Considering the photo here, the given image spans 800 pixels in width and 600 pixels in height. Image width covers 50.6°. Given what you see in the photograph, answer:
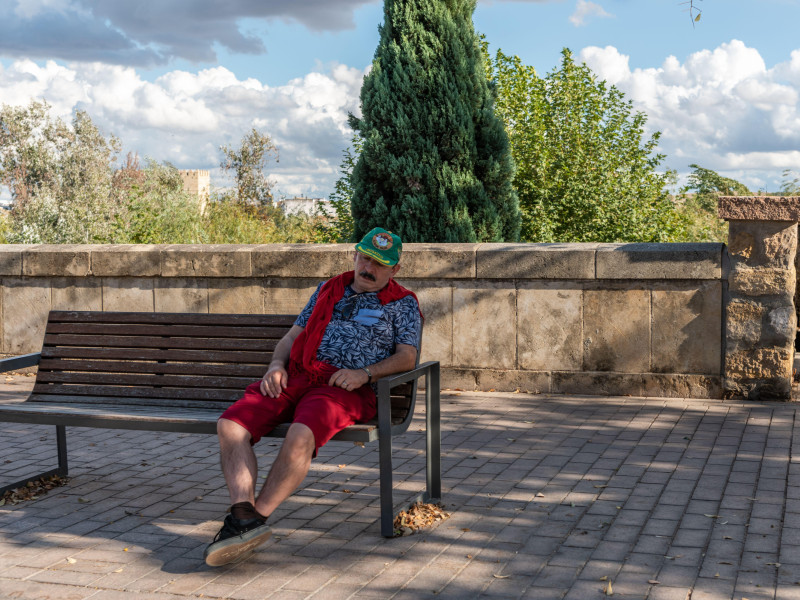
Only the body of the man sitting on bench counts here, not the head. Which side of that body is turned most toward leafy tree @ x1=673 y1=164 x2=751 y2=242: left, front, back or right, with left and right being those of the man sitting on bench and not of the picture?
back

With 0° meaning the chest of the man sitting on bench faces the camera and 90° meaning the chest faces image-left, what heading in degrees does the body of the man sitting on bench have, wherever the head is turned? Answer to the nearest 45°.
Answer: approximately 45°

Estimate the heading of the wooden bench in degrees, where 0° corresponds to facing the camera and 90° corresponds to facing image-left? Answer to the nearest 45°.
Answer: approximately 45°

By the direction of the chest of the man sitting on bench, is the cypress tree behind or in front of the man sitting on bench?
behind

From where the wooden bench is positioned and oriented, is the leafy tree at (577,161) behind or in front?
behind

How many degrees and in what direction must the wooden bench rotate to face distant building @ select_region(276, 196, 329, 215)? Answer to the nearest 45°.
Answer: approximately 135° to its right

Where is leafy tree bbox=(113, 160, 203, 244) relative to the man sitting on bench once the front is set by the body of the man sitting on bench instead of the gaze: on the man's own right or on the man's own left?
on the man's own right

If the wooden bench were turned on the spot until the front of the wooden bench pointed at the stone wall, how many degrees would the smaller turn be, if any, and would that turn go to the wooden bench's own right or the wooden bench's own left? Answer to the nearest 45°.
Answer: approximately 180°

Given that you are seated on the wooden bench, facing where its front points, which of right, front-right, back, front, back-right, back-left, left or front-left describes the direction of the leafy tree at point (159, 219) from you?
back-right

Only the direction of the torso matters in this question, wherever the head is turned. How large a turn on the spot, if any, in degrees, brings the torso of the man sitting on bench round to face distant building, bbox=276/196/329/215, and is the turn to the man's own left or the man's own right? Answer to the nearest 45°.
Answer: approximately 135° to the man's own right
